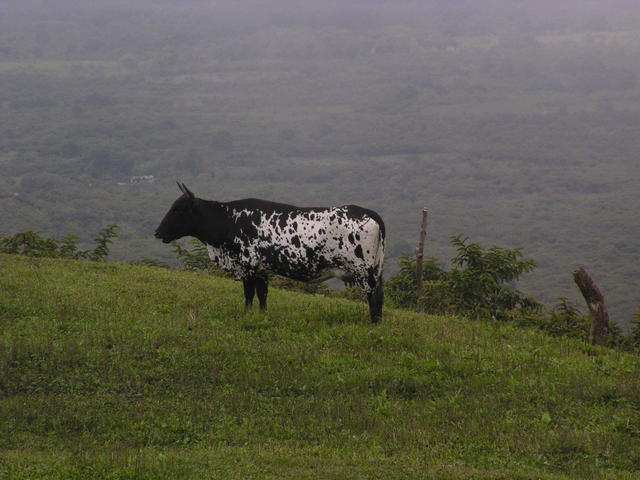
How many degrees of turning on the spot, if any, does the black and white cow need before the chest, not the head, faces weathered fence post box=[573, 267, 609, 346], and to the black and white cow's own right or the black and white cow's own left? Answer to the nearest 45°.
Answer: approximately 180°

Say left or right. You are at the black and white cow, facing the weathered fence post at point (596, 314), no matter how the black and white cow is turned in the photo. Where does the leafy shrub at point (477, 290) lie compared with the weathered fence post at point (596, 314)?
left

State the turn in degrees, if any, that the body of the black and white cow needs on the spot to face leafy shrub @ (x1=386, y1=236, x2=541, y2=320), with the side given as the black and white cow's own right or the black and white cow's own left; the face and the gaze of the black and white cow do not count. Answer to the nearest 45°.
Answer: approximately 135° to the black and white cow's own right

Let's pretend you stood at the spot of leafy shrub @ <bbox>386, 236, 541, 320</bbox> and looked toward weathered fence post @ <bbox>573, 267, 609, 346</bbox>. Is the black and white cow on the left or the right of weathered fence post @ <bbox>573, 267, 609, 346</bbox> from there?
right

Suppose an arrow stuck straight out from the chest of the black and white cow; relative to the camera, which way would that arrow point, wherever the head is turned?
to the viewer's left
